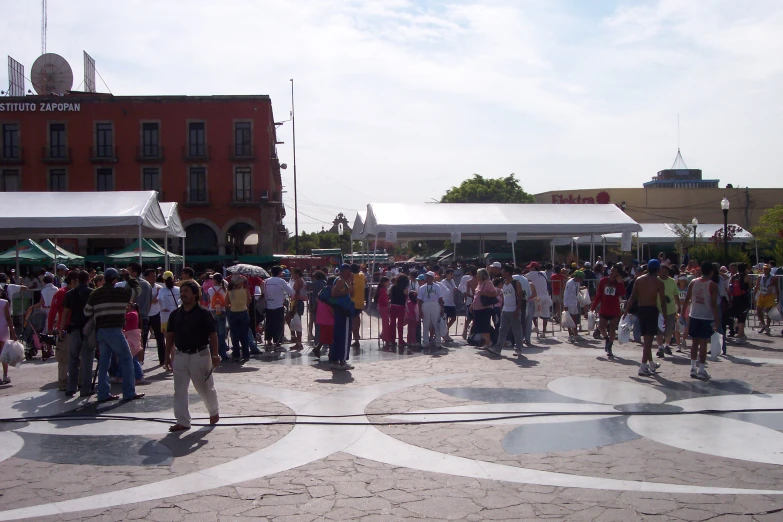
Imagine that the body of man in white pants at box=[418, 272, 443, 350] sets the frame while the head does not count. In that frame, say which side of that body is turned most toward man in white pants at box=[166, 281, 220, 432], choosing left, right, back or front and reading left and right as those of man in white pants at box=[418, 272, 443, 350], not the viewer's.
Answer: front

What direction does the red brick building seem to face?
toward the camera

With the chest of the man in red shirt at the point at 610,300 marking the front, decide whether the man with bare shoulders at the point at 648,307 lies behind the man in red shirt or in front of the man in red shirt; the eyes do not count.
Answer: in front

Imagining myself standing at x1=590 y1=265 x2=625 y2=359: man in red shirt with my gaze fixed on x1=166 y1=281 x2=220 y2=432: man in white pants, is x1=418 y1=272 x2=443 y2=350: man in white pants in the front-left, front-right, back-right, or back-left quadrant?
front-right

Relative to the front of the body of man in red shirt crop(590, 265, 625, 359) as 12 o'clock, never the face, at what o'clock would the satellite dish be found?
The satellite dish is roughly at 4 o'clock from the man in red shirt.

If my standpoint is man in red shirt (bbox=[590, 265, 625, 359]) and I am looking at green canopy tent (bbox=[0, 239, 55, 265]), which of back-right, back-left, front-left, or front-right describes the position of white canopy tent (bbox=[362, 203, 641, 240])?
front-right

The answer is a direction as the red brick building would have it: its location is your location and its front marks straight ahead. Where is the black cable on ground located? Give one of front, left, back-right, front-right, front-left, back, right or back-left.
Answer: front

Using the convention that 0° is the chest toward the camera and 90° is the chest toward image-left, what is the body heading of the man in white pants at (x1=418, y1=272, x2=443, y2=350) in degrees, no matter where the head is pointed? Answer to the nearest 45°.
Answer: approximately 0°
